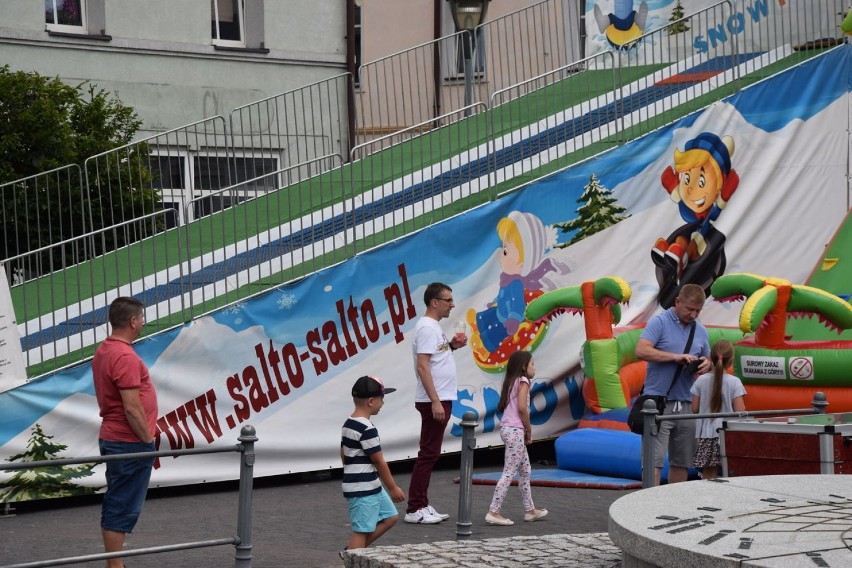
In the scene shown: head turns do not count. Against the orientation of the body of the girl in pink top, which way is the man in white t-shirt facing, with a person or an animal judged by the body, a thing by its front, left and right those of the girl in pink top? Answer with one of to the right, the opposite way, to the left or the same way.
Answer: the same way

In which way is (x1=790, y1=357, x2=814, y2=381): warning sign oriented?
toward the camera

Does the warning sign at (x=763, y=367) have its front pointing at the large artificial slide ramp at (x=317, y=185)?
no

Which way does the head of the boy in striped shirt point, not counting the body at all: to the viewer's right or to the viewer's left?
to the viewer's right

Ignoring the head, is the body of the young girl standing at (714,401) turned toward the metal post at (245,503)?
no

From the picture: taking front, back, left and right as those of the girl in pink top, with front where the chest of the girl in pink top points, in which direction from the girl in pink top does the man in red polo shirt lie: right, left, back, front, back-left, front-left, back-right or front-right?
back-right

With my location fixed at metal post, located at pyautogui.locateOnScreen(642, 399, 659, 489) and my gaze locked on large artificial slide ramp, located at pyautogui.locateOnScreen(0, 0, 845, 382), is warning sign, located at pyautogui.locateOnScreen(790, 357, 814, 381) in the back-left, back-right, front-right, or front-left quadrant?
front-right

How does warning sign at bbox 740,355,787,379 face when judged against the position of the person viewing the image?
facing the viewer

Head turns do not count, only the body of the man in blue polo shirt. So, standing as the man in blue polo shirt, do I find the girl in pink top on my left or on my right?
on my right

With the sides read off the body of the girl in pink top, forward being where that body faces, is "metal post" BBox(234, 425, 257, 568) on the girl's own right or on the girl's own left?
on the girl's own right

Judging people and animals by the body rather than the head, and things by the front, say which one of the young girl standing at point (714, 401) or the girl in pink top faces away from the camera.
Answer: the young girl standing

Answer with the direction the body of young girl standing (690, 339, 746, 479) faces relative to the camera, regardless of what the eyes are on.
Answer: away from the camera

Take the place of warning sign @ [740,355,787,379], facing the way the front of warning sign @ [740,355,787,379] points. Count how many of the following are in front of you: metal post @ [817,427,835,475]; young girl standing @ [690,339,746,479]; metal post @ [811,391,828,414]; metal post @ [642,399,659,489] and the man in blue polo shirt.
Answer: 5
